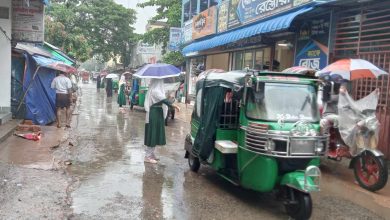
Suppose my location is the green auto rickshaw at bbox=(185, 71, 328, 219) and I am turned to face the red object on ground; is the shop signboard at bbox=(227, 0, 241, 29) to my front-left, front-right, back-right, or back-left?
front-right

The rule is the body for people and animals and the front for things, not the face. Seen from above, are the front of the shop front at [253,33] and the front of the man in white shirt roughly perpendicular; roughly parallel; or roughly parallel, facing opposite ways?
roughly perpendicular

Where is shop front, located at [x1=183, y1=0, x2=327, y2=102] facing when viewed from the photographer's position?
facing the viewer and to the left of the viewer

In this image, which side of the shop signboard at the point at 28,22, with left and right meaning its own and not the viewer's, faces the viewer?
front

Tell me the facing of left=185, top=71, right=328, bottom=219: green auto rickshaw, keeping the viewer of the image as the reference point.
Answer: facing the viewer and to the right of the viewer

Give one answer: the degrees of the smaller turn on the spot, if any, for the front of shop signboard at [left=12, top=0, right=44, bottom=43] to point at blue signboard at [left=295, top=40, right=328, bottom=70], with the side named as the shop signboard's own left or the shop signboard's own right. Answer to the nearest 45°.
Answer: approximately 45° to the shop signboard's own left

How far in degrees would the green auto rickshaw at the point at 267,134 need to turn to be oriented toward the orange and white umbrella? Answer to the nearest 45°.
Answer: approximately 90° to its left
